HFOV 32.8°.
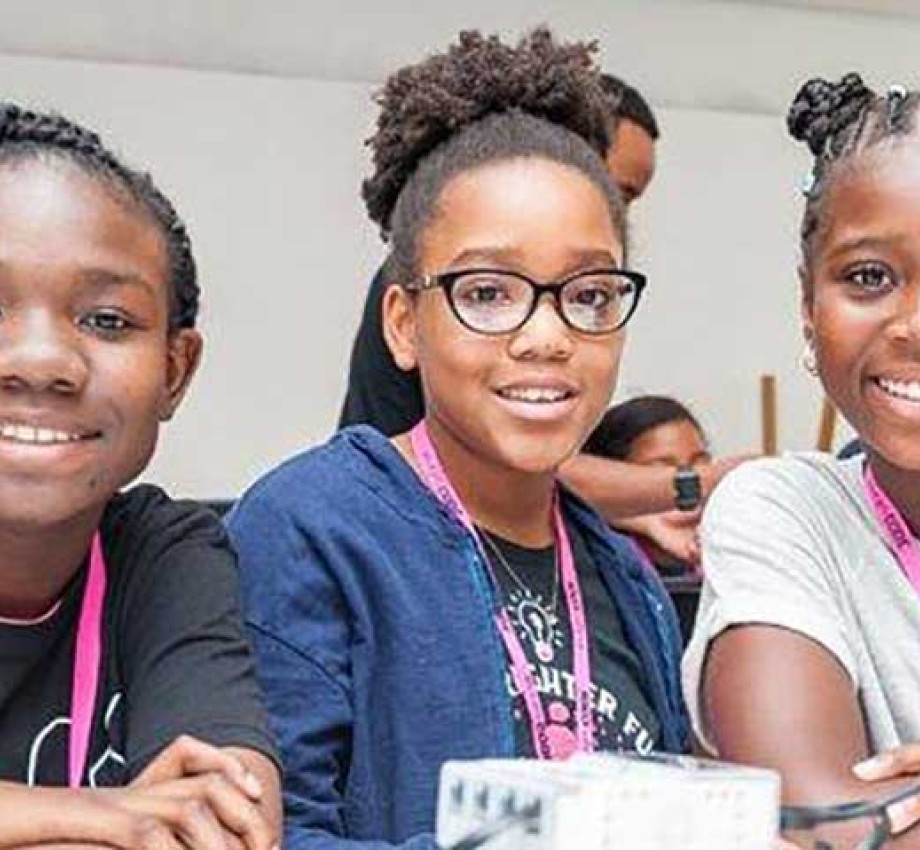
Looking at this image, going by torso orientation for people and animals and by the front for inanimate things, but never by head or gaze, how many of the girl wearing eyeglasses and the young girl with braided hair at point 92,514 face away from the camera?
0

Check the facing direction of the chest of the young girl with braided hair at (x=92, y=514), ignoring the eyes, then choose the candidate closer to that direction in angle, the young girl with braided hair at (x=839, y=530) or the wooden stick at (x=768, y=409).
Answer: the young girl with braided hair

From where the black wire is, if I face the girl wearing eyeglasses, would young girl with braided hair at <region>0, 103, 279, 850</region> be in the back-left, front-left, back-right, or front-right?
front-left

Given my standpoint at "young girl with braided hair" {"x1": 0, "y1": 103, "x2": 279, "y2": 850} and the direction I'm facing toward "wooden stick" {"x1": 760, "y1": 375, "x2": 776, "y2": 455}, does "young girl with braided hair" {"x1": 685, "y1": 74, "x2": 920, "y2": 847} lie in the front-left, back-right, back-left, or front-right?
front-right

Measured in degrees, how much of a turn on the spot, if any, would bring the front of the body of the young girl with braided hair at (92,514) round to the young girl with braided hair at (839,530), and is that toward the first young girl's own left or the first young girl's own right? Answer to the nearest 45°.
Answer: approximately 90° to the first young girl's own left

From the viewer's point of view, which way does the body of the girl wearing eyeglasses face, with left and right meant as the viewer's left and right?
facing the viewer and to the right of the viewer

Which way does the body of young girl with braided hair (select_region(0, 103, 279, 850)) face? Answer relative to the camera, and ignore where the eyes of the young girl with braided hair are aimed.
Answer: toward the camera

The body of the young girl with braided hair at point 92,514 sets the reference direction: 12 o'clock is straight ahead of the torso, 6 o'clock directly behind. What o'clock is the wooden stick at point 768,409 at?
The wooden stick is roughly at 7 o'clock from the young girl with braided hair.

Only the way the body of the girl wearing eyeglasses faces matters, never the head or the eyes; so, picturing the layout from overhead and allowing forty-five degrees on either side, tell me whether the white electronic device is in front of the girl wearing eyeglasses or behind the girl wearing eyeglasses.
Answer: in front

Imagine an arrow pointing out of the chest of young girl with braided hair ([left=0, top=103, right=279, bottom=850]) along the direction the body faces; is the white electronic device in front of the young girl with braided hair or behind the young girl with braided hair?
in front
